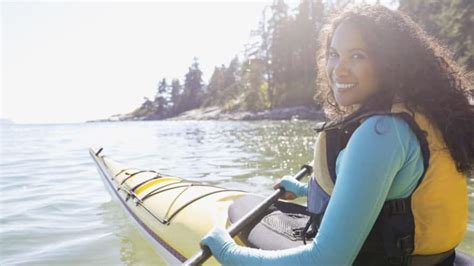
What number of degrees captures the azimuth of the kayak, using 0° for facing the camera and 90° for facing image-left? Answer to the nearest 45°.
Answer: approximately 135°

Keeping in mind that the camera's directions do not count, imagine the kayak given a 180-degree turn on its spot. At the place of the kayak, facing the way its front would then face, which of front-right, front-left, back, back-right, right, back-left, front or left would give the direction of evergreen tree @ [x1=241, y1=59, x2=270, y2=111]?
back-left
